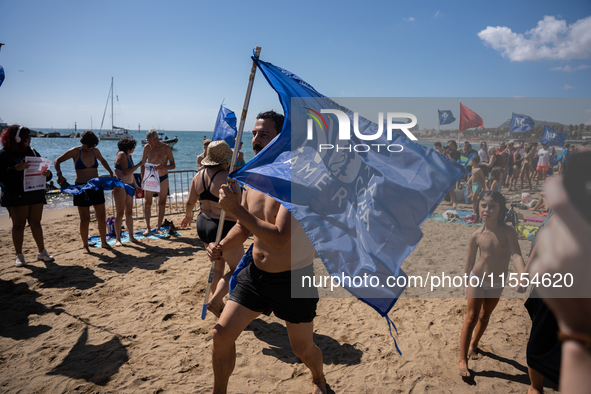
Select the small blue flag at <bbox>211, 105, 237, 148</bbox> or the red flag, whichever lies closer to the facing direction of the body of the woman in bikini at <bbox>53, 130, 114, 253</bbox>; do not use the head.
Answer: the small blue flag

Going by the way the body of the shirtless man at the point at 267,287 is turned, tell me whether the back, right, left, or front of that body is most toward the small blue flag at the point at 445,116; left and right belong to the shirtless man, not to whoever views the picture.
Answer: back

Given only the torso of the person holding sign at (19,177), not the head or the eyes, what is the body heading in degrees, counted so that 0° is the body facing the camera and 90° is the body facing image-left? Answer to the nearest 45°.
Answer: approximately 315°

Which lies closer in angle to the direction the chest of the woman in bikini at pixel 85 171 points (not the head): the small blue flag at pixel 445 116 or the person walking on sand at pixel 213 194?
the person walking on sand
